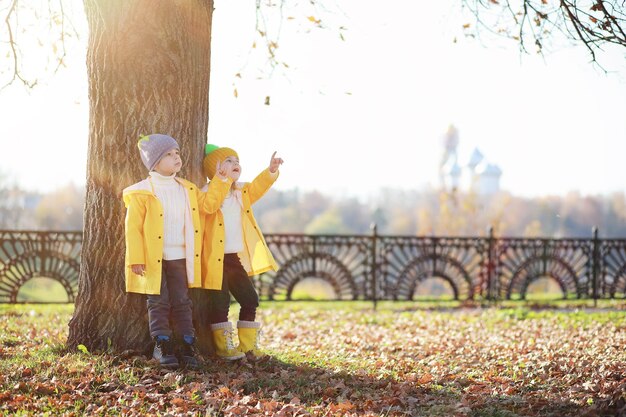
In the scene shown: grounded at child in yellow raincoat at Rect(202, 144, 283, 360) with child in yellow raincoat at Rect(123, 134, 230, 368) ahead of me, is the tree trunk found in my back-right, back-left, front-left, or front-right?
front-right

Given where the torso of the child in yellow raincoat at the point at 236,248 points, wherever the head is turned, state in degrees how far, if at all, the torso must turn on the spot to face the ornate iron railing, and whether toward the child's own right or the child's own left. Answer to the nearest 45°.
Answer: approximately 135° to the child's own left

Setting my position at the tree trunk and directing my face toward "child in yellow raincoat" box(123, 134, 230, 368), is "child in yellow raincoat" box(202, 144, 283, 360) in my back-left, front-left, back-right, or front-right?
front-left

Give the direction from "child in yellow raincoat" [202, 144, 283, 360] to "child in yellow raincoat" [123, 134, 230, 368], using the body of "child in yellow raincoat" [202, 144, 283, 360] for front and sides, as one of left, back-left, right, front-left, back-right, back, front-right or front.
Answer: right

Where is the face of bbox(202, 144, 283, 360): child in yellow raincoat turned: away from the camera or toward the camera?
toward the camera

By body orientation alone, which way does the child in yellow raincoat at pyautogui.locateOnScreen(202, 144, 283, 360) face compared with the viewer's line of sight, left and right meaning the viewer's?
facing the viewer and to the right of the viewer
